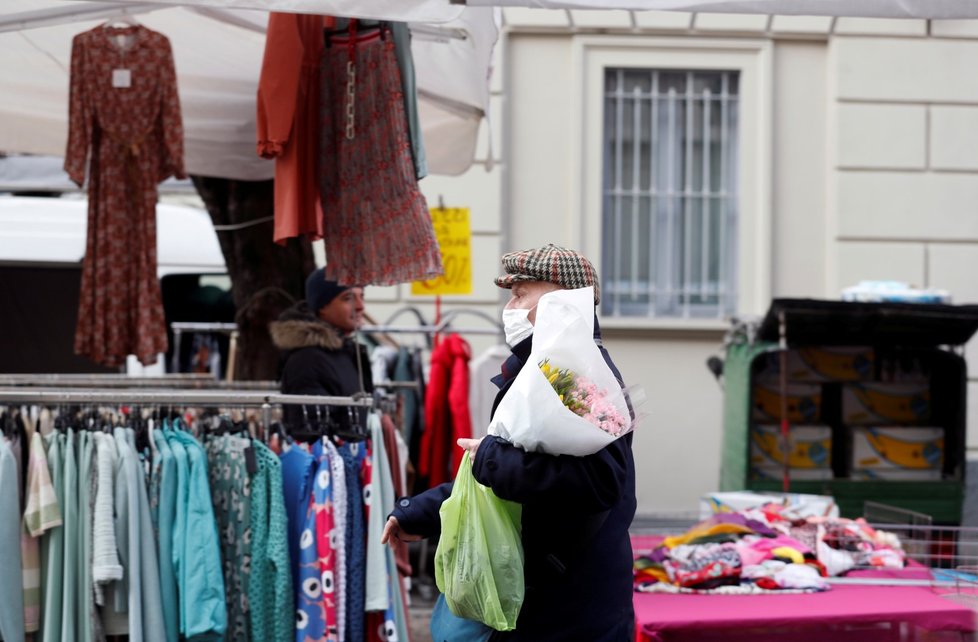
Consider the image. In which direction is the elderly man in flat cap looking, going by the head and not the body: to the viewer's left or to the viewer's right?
to the viewer's left

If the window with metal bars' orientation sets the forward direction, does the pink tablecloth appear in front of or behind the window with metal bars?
in front

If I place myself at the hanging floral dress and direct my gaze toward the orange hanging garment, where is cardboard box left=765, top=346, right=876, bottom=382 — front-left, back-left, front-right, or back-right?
front-left

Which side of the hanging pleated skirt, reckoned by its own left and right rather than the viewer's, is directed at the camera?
front

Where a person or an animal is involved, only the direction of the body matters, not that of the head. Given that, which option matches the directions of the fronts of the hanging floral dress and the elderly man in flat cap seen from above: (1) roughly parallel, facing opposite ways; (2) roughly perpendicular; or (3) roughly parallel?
roughly perpendicular

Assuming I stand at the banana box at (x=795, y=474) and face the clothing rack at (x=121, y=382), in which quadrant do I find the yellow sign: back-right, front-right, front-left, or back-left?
front-right

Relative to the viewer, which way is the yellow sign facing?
toward the camera

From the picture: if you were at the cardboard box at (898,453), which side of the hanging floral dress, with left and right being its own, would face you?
left

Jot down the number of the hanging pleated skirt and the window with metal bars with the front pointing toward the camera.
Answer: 2
